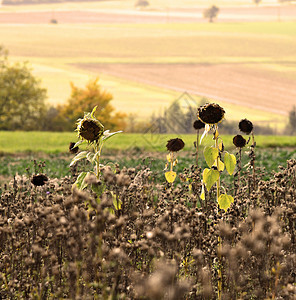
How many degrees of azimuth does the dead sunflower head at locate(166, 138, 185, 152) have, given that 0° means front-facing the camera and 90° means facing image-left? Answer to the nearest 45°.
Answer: approximately 0°

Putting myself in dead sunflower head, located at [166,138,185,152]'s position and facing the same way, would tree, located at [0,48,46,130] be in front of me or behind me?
behind
